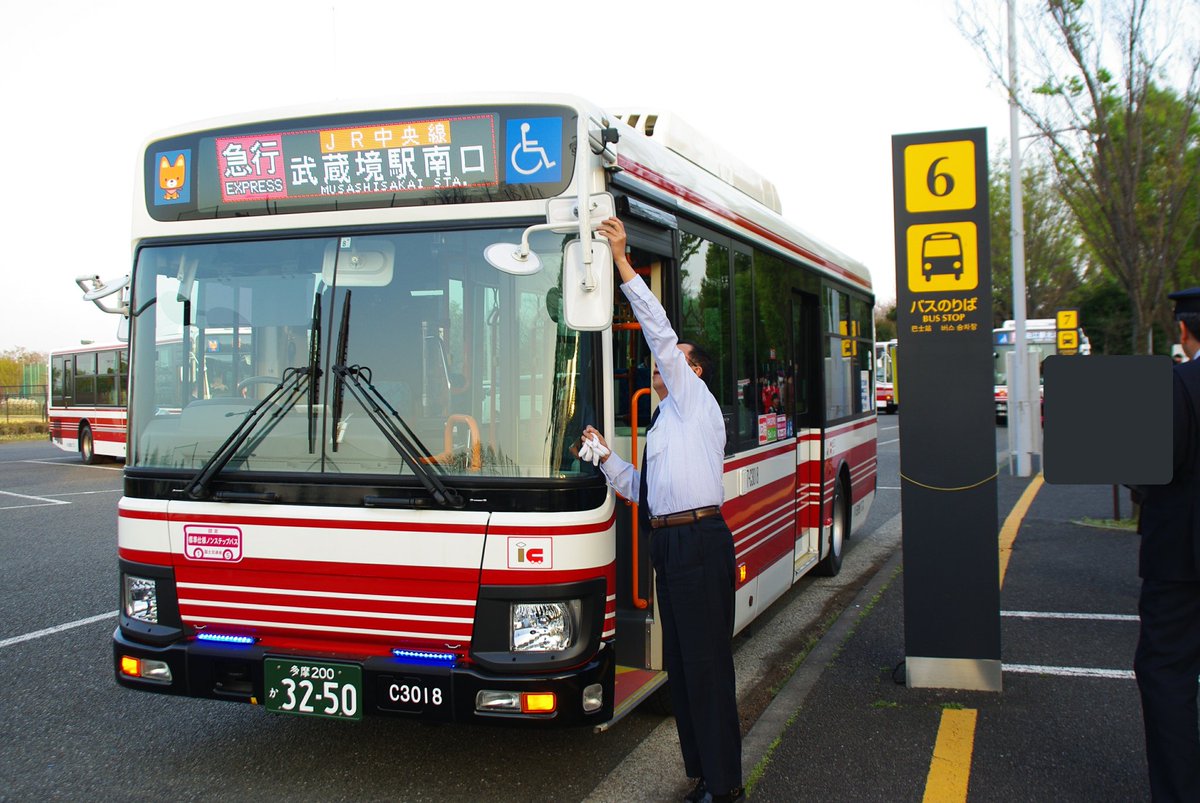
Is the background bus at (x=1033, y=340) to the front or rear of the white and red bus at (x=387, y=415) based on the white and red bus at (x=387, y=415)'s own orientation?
to the rear

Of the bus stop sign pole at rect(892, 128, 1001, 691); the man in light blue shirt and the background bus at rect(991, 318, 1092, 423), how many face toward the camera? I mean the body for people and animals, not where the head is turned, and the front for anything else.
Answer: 2

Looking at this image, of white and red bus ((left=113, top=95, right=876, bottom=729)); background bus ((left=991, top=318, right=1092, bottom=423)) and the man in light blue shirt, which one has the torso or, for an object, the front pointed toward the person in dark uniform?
the background bus

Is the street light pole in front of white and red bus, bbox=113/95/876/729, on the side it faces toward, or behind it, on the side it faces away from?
behind

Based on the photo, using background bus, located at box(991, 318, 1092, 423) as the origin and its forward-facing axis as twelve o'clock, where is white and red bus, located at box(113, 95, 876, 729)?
The white and red bus is roughly at 12 o'clock from the background bus.

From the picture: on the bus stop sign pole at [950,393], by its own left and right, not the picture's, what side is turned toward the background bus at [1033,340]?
back

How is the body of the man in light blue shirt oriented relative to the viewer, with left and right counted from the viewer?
facing to the left of the viewer

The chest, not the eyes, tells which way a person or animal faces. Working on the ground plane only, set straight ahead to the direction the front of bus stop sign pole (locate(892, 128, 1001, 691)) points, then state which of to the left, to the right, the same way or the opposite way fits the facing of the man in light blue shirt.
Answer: to the right

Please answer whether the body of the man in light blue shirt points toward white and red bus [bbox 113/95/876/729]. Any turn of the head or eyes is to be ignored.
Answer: yes

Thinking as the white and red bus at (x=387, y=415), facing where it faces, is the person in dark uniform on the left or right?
on its left
